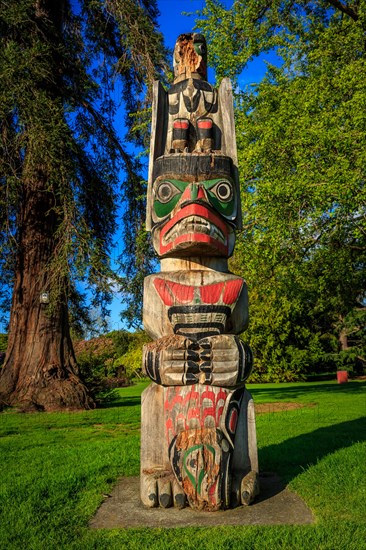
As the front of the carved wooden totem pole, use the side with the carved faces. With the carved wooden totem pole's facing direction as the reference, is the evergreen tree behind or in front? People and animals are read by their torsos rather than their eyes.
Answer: behind

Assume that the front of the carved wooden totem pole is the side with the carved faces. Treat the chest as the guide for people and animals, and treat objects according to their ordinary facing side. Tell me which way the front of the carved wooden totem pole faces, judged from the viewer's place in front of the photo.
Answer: facing the viewer
